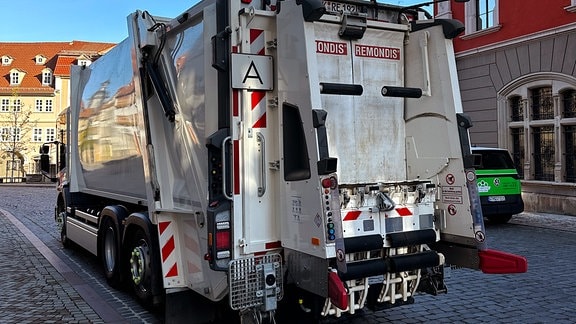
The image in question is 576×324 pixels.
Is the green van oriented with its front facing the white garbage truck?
no

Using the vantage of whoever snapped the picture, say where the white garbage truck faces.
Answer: facing away from the viewer and to the left of the viewer

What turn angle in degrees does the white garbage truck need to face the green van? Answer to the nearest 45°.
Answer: approximately 90° to its right

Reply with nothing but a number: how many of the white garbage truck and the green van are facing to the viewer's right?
0
